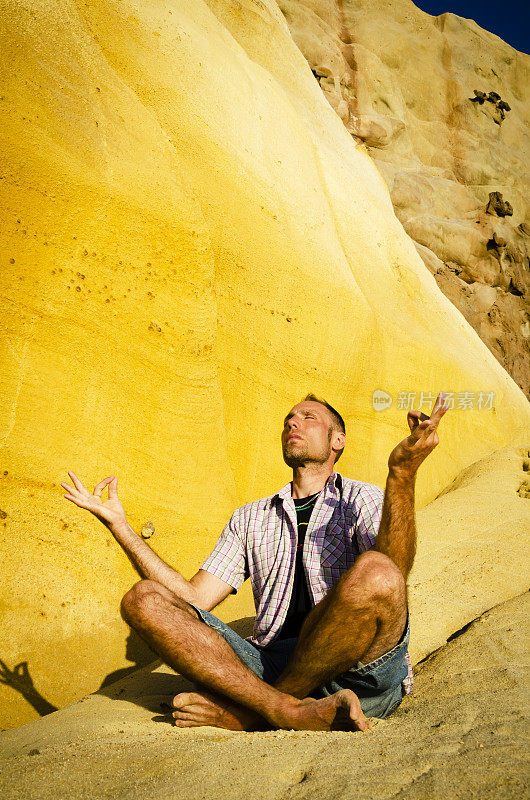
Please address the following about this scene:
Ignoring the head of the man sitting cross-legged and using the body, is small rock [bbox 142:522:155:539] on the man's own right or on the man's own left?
on the man's own right

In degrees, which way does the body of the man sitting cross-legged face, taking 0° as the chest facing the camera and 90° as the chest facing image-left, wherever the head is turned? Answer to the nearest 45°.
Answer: approximately 45°
